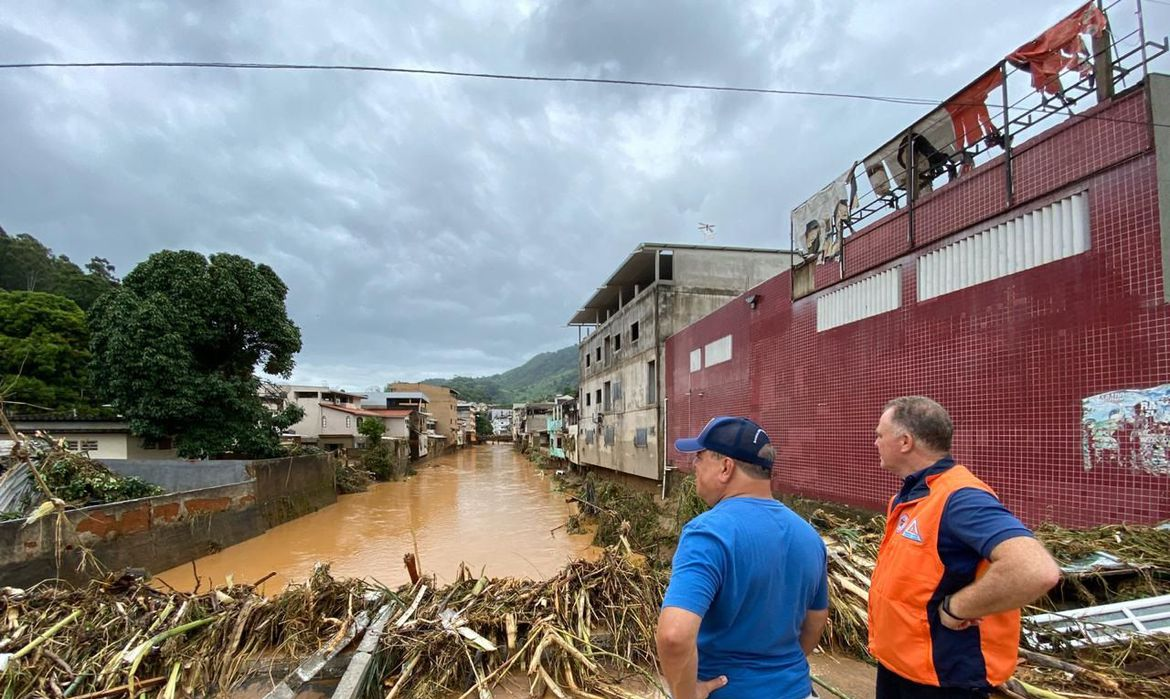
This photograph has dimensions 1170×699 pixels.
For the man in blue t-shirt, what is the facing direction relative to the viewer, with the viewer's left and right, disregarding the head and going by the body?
facing away from the viewer and to the left of the viewer

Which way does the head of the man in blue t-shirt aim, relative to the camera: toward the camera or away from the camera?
away from the camera

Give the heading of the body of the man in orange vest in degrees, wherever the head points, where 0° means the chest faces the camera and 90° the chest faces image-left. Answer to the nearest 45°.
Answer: approximately 90°

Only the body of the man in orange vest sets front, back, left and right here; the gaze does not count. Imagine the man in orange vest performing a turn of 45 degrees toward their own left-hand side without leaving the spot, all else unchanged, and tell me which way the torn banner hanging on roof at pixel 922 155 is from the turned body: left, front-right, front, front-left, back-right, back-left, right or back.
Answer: back-right

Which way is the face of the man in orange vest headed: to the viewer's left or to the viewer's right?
to the viewer's left

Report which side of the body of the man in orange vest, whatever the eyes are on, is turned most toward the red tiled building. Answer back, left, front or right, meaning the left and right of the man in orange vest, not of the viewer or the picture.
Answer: right

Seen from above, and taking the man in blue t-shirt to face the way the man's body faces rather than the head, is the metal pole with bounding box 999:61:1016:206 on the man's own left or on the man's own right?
on the man's own right
